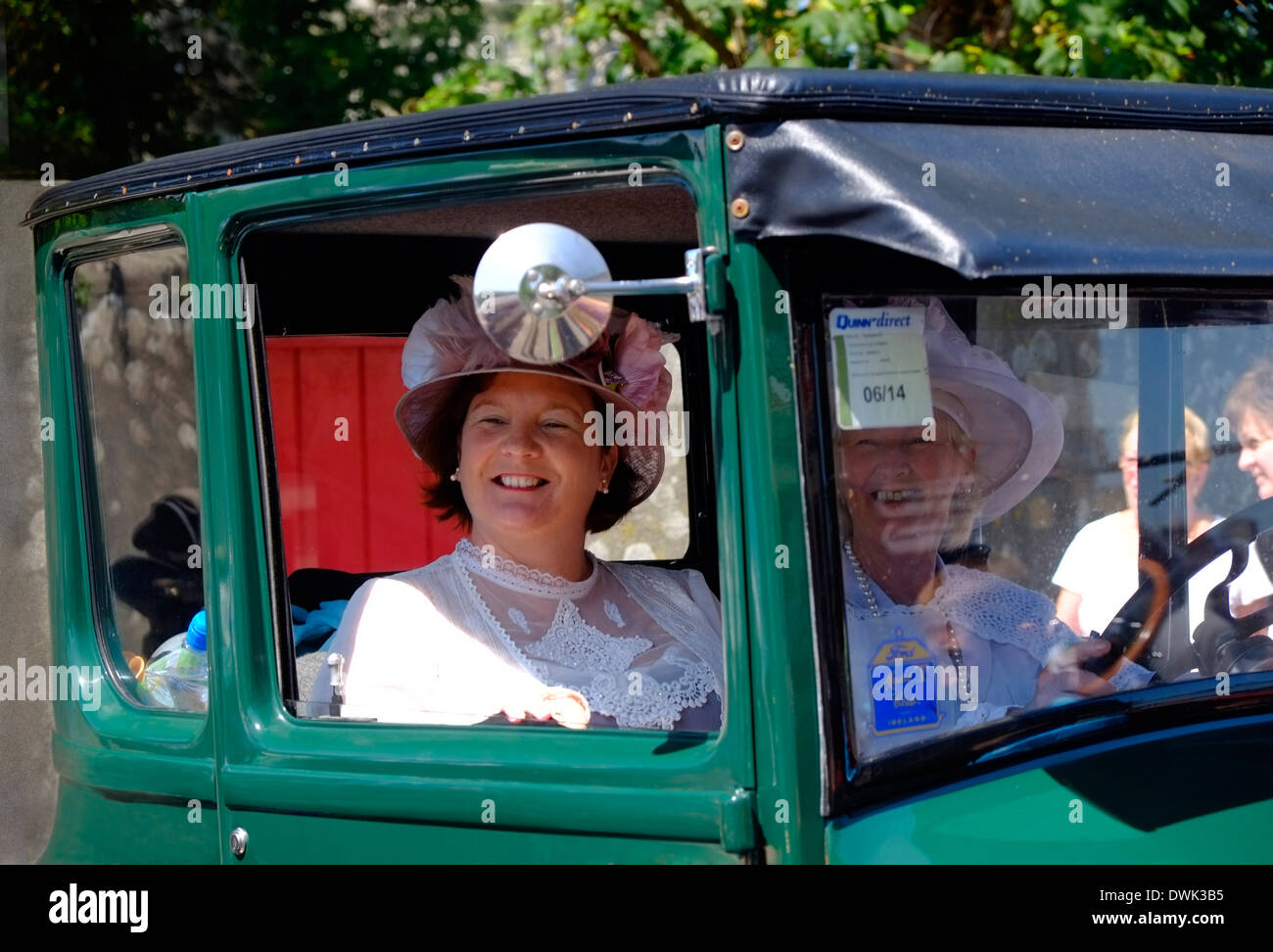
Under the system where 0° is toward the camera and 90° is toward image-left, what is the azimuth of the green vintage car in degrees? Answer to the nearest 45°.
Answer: approximately 315°
